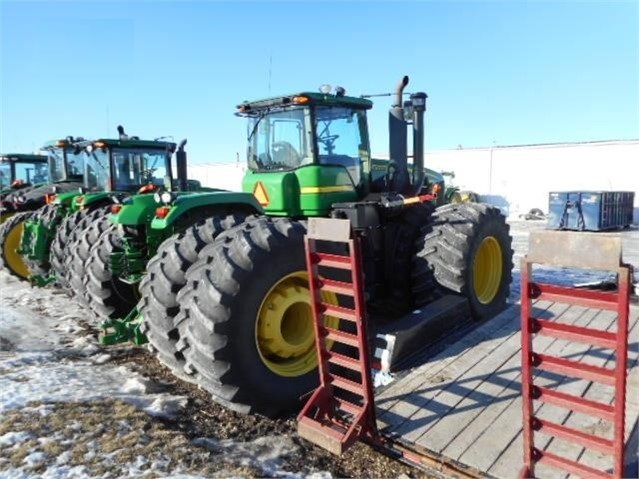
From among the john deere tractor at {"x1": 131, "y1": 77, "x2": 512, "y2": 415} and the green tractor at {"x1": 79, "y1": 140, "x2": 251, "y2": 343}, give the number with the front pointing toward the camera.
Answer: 0

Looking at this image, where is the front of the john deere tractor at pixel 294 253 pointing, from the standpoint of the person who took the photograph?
facing away from the viewer and to the right of the viewer

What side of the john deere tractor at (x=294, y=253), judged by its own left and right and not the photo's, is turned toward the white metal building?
front

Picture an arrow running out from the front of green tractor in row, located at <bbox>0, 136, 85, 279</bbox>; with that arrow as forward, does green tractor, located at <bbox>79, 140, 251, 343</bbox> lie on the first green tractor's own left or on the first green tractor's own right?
on the first green tractor's own right

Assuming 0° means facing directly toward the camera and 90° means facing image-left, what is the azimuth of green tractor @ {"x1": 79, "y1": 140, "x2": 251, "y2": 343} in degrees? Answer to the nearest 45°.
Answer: approximately 225°

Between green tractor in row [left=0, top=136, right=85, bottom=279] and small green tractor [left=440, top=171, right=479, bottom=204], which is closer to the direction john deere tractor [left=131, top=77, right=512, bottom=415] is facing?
the small green tractor

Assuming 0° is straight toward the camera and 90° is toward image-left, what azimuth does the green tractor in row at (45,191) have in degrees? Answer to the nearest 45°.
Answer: approximately 225°

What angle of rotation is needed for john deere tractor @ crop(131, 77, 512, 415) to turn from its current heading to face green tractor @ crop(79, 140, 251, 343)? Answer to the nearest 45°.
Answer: approximately 135° to its left

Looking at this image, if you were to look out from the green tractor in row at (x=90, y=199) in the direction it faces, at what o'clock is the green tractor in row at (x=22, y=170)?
the green tractor in row at (x=22, y=170) is roughly at 10 o'clock from the green tractor in row at (x=90, y=199).

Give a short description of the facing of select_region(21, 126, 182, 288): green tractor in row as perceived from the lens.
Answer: facing away from the viewer and to the right of the viewer

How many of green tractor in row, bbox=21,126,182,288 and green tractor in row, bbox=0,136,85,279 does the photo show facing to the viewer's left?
0

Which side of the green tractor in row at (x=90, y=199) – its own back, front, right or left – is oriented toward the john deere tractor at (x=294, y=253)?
right

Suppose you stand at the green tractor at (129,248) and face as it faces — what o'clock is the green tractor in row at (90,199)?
The green tractor in row is roughly at 10 o'clock from the green tractor.

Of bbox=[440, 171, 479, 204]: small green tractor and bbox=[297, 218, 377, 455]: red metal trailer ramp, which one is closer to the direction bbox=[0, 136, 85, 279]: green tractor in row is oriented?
the small green tractor
